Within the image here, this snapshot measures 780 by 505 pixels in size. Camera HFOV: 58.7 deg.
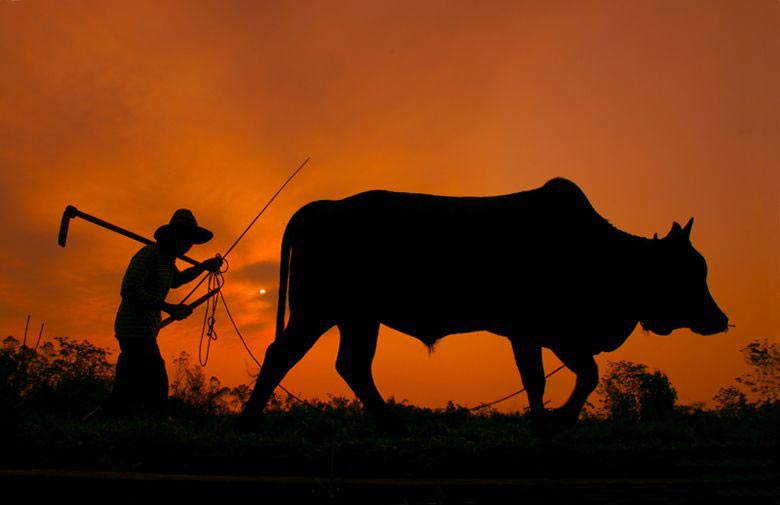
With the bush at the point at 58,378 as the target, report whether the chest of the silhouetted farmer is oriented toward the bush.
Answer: no

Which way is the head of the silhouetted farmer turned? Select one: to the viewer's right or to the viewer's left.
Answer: to the viewer's right

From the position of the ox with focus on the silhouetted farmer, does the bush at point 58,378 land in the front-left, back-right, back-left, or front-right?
front-right

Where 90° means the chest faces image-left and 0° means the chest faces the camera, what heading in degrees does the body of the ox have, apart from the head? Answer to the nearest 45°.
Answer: approximately 270°

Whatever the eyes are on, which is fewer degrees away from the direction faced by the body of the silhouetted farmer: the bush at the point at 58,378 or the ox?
the ox

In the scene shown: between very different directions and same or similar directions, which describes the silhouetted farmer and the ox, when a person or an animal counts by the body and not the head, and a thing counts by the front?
same or similar directions

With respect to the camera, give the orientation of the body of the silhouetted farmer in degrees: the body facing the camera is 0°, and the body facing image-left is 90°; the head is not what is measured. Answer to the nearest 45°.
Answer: approximately 270°

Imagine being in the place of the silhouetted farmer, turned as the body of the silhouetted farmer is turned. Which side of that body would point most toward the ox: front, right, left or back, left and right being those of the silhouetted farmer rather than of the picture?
front

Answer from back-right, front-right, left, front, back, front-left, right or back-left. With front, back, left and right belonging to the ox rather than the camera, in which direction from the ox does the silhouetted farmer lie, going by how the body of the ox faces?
back

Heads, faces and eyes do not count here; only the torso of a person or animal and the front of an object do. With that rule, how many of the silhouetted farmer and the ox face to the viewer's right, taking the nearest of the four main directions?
2

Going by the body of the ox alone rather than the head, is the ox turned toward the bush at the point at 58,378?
no
